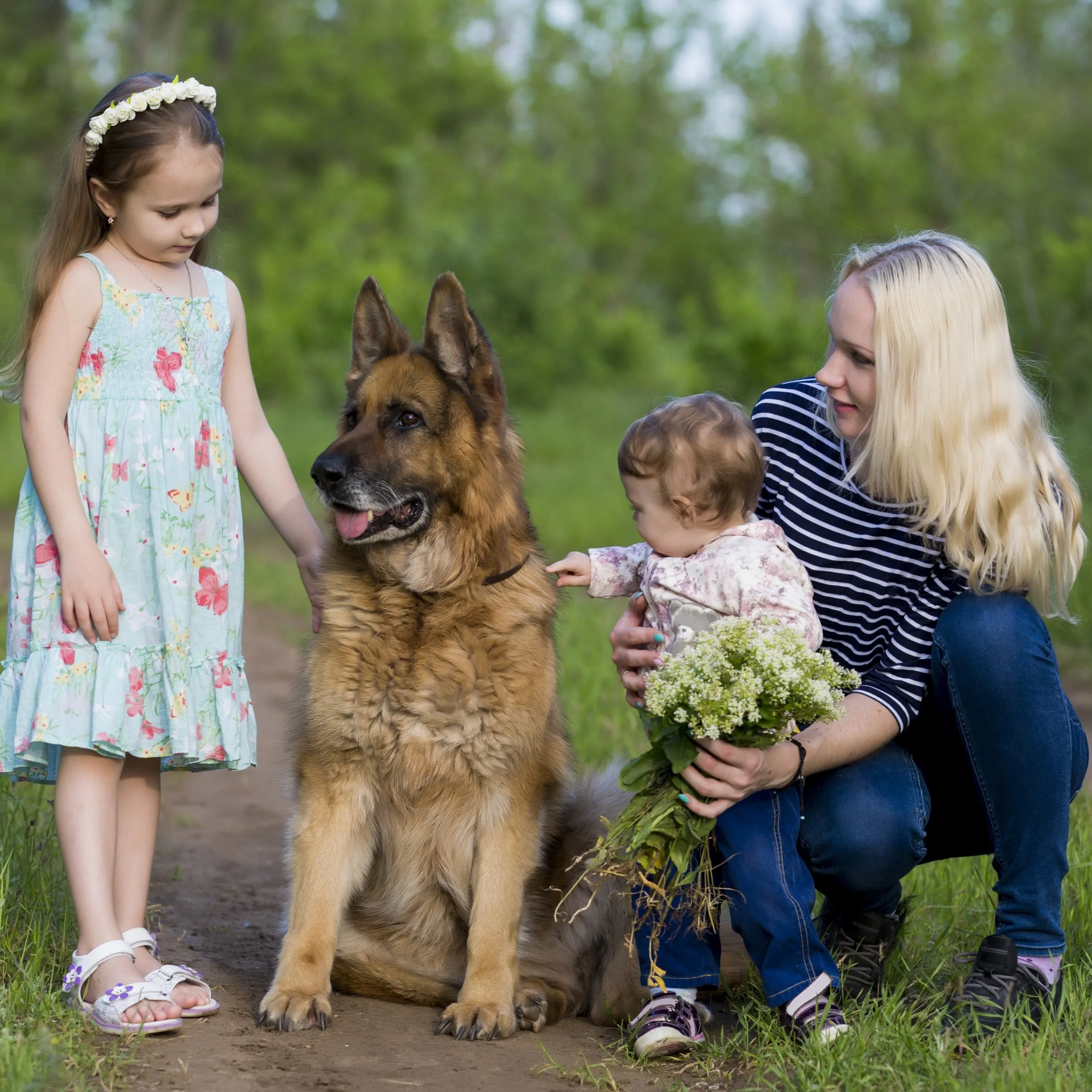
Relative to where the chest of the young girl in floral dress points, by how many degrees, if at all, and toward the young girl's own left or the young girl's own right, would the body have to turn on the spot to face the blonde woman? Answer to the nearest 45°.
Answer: approximately 45° to the young girl's own left

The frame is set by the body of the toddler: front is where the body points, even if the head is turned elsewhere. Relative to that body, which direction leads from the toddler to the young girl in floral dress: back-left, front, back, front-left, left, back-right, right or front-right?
front-right

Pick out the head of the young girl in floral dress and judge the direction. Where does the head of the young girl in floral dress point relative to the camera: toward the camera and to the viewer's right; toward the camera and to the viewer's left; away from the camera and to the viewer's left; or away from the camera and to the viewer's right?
toward the camera and to the viewer's right

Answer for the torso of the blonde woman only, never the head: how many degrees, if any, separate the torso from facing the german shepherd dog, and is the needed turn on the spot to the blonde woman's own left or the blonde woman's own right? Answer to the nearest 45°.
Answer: approximately 45° to the blonde woman's own right

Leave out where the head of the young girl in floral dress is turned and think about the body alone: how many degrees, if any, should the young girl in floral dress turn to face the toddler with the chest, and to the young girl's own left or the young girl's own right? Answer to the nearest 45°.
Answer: approximately 45° to the young girl's own left

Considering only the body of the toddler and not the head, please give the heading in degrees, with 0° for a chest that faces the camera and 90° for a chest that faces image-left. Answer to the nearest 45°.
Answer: approximately 45°

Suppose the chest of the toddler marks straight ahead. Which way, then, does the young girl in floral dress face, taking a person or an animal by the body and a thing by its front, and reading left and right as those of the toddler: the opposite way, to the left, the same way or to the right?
to the left

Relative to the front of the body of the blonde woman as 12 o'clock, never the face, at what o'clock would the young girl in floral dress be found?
The young girl in floral dress is roughly at 1 o'clock from the blonde woman.

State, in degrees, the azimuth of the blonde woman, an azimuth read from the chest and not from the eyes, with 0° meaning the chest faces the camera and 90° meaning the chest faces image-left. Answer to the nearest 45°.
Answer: approximately 45°

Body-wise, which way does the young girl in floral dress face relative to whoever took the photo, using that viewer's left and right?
facing the viewer and to the right of the viewer
